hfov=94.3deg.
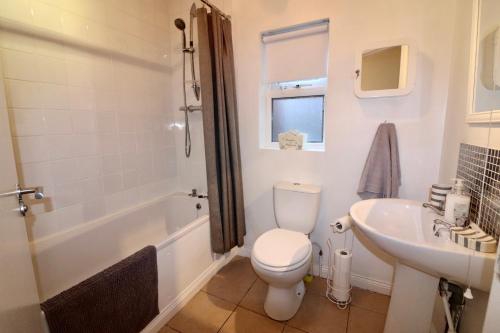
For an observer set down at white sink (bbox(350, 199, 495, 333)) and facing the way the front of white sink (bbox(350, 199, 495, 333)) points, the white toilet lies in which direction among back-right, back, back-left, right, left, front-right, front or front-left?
front

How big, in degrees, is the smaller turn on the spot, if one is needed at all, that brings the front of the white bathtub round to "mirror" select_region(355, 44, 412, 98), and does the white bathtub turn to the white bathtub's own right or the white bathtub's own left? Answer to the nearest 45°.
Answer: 0° — it already faces it

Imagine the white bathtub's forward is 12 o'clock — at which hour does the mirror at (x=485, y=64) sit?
The mirror is roughly at 12 o'clock from the white bathtub.

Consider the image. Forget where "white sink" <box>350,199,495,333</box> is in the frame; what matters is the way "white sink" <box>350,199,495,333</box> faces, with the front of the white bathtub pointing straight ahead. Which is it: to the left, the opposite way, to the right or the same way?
the opposite way

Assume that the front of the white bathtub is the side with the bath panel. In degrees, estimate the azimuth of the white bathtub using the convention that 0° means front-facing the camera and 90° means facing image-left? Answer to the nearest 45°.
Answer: approximately 315°

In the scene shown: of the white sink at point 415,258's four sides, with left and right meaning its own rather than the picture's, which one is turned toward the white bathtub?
front

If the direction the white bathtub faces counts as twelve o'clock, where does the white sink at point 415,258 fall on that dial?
The white sink is roughly at 12 o'clock from the white bathtub.

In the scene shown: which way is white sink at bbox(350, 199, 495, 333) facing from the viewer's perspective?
to the viewer's left

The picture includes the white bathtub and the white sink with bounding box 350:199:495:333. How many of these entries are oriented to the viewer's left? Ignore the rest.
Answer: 1

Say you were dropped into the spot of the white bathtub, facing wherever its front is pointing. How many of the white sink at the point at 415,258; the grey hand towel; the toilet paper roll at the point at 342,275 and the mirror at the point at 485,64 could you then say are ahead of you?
4

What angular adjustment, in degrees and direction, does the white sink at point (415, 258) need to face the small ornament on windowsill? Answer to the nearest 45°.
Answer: approximately 45° to its right

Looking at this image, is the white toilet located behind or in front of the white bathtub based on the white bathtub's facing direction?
in front

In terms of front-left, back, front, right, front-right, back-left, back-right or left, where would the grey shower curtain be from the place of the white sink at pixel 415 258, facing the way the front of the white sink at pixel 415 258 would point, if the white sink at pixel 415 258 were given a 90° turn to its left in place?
right

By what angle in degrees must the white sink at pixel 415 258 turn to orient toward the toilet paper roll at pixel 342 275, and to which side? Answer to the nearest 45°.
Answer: approximately 45° to its right

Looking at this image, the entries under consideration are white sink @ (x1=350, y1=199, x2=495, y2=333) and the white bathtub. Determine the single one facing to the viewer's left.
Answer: the white sink

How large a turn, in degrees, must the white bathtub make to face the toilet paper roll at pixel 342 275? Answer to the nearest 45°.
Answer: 0° — it already faces it
